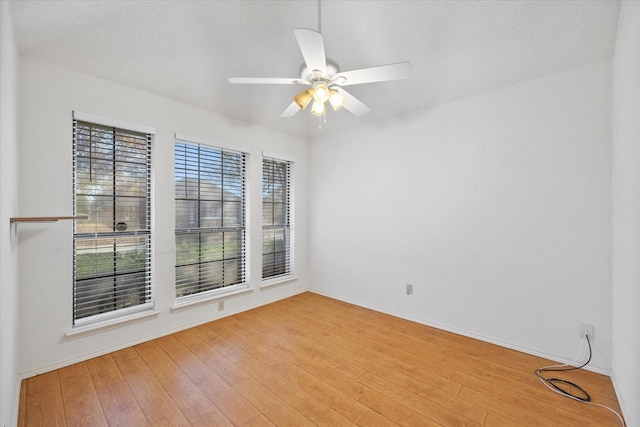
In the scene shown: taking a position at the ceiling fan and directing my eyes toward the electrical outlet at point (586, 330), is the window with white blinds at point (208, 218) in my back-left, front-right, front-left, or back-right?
back-left

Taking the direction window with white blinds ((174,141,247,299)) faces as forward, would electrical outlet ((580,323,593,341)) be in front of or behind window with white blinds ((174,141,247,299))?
in front

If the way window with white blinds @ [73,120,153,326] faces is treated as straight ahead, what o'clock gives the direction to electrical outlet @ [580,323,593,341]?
The electrical outlet is roughly at 12 o'clock from the window with white blinds.

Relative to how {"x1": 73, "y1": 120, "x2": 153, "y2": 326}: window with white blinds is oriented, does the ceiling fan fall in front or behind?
in front

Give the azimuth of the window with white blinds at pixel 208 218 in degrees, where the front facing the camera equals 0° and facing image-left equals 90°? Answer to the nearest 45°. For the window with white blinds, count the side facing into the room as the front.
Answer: approximately 315°

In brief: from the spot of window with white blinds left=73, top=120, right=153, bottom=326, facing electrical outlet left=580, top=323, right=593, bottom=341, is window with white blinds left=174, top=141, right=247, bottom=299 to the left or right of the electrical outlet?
left

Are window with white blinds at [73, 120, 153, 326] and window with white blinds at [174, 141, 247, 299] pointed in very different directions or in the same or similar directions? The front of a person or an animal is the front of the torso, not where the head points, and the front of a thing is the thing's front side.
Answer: same or similar directions

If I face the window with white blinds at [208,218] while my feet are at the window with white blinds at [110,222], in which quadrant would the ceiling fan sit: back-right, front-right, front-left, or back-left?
front-right

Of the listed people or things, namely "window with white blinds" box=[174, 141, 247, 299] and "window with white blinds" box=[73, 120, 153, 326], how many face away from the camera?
0

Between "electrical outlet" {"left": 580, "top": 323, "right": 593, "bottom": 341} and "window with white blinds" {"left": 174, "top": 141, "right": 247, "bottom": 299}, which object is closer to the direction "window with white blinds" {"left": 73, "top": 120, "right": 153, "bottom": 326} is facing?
the electrical outlet

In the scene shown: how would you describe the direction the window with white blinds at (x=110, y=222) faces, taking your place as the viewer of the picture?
facing the viewer and to the right of the viewer

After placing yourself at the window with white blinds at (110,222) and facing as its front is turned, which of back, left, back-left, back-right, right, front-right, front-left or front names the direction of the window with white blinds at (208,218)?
front-left

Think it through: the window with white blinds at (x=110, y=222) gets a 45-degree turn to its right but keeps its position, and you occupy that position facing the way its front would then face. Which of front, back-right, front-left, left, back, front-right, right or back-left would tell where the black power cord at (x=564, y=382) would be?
front-left
